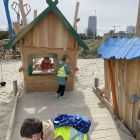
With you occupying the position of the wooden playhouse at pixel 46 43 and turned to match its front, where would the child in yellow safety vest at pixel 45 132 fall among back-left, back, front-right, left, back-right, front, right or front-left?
front

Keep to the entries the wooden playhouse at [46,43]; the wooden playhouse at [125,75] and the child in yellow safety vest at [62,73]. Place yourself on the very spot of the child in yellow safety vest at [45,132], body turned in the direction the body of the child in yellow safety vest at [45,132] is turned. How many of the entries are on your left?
0

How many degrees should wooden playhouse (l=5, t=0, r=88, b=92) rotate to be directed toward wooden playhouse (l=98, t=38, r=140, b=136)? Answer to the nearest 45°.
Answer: approximately 45° to its left

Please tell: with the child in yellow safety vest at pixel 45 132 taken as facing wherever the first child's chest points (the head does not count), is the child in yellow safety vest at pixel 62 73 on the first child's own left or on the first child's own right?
on the first child's own right

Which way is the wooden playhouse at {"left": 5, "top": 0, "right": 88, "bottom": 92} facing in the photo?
toward the camera

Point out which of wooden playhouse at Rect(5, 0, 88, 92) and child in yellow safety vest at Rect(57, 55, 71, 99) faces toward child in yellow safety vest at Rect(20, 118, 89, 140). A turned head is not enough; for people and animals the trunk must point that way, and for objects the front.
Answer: the wooden playhouse

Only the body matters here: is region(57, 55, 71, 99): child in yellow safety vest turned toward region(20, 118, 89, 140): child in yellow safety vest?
no

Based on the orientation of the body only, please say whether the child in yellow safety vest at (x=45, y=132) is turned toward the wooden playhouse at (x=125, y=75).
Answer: no
